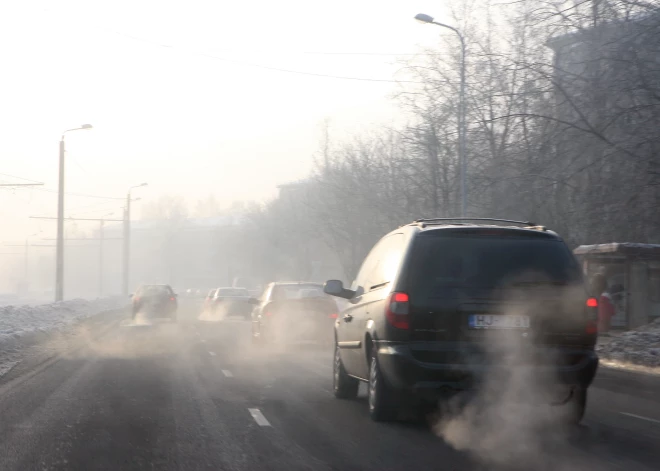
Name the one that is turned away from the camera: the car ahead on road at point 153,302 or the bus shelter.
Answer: the car ahead on road

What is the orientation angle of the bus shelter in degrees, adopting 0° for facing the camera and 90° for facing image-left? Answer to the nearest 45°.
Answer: approximately 45°

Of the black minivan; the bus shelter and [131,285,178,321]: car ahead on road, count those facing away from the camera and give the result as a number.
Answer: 2

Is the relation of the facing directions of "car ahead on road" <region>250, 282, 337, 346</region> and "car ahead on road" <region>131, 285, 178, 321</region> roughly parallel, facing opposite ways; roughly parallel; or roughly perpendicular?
roughly parallel

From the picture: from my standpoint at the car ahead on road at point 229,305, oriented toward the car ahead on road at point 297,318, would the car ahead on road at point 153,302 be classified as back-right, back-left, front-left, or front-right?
back-right

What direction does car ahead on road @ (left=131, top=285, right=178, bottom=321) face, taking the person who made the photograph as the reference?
facing away from the viewer

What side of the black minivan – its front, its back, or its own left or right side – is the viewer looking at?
back

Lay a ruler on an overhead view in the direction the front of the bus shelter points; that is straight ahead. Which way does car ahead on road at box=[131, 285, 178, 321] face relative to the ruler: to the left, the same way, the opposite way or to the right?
to the right

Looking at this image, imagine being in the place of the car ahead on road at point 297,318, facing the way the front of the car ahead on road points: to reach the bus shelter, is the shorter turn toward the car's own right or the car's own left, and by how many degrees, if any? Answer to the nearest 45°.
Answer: approximately 90° to the car's own right

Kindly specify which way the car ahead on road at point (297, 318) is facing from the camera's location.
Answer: facing away from the viewer

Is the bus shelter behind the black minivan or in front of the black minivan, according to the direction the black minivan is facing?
in front

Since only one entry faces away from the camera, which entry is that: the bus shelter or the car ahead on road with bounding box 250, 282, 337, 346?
the car ahead on road

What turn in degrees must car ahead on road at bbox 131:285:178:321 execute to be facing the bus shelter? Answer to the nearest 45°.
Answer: approximately 135° to its right
